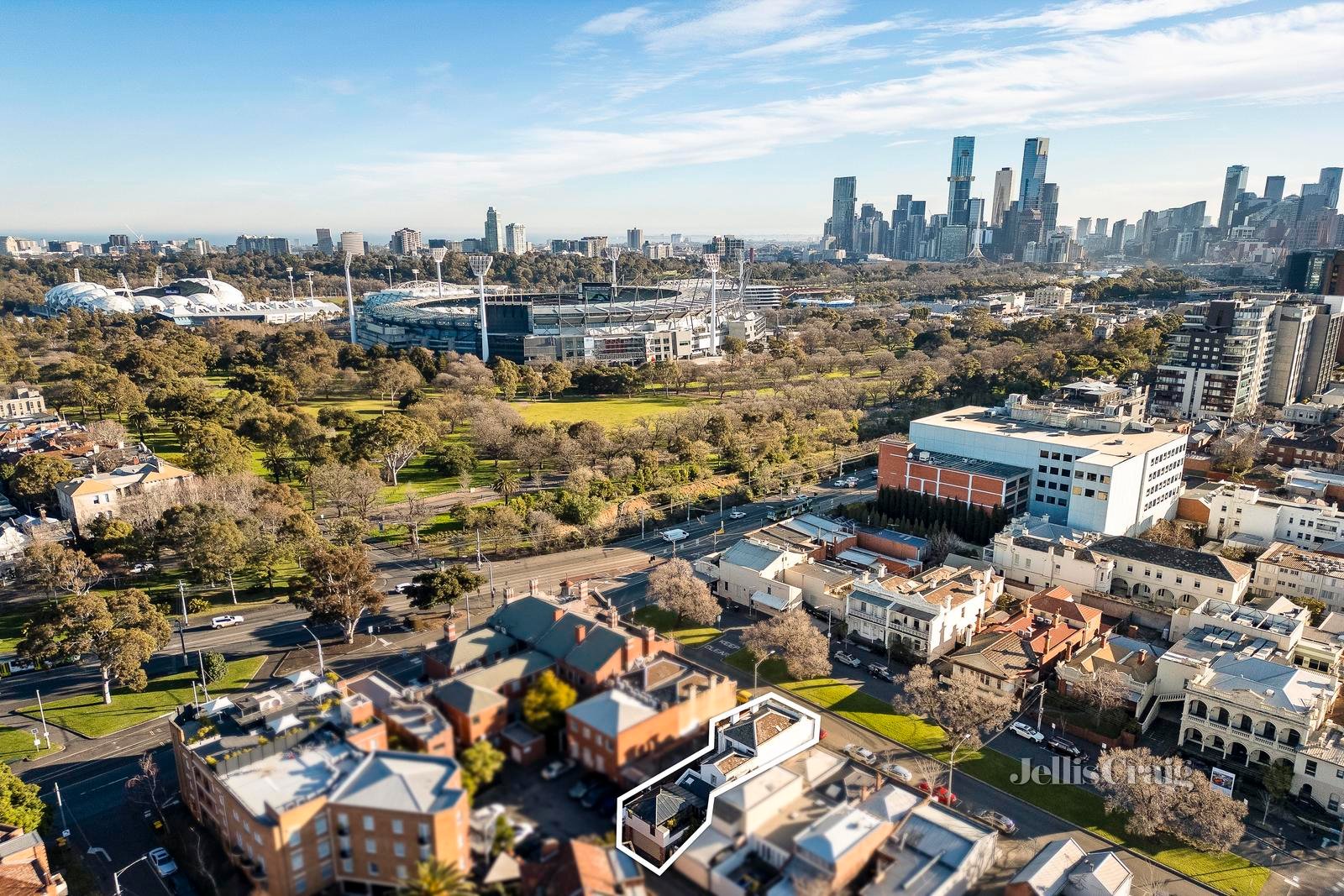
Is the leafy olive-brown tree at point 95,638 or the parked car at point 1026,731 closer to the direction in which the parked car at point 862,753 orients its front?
the leafy olive-brown tree

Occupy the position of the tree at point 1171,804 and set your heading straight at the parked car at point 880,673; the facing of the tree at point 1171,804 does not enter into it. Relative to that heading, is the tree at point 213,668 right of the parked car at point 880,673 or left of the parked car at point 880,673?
left

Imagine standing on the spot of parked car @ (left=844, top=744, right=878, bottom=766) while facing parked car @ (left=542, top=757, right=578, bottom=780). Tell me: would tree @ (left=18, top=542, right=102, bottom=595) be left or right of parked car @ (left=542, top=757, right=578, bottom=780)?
right

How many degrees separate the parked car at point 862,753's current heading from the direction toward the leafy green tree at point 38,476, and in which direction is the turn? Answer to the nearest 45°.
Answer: approximately 45° to its left

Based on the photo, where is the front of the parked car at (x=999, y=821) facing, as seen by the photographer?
facing away from the viewer and to the left of the viewer
